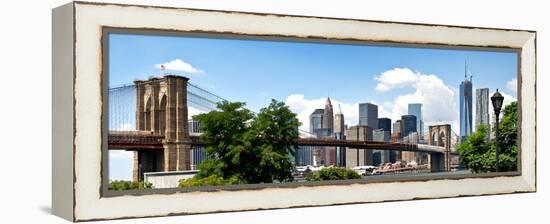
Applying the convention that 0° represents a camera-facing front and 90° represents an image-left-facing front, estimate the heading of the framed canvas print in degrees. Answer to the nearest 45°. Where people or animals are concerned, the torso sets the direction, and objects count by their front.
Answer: approximately 315°
